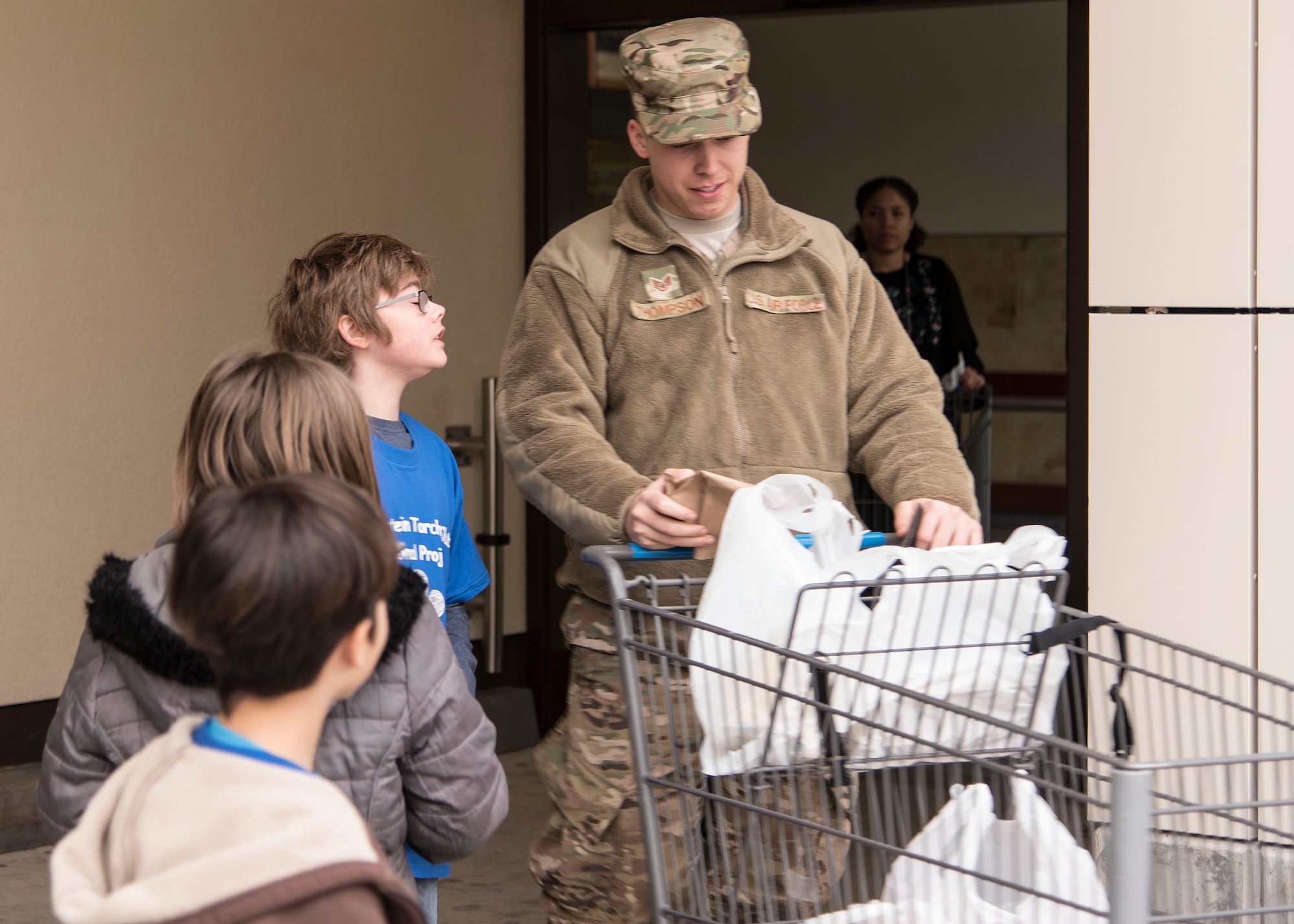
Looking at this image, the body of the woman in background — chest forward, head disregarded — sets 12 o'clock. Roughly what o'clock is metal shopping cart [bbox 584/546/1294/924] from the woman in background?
The metal shopping cart is roughly at 12 o'clock from the woman in background.

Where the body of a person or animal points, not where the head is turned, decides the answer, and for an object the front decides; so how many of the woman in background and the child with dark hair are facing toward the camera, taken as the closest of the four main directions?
1

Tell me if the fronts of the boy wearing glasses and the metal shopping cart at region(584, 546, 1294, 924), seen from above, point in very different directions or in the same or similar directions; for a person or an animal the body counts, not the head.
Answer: same or similar directions

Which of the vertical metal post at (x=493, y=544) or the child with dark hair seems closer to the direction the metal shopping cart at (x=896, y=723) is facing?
the child with dark hair

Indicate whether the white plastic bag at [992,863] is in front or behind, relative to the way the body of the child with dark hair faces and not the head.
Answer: in front

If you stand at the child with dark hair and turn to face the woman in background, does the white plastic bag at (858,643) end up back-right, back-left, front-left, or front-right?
front-right

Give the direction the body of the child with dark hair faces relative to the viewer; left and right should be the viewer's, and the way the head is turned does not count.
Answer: facing away from the viewer and to the right of the viewer

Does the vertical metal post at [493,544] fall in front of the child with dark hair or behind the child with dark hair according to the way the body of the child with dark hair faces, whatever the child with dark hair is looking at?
in front

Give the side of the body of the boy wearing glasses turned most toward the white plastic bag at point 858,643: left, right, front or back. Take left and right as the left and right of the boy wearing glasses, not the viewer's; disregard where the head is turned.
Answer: front

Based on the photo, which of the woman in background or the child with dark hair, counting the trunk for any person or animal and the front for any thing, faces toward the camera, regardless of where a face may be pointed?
the woman in background

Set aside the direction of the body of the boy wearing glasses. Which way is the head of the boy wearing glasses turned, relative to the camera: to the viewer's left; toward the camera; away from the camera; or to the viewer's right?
to the viewer's right

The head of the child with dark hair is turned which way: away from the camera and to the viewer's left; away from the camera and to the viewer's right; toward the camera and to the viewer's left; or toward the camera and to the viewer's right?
away from the camera and to the viewer's right

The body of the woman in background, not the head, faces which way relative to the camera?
toward the camera

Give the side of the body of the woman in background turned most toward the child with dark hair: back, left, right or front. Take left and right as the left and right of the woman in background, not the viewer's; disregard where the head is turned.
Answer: front

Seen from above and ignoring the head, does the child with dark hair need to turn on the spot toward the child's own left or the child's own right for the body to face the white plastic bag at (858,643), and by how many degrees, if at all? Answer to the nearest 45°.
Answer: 0° — they already face it

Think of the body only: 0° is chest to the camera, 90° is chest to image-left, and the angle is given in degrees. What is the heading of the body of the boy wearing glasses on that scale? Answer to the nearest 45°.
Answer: approximately 315°

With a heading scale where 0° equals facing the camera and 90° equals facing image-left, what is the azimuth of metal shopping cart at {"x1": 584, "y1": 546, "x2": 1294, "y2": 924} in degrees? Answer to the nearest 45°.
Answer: approximately 315°

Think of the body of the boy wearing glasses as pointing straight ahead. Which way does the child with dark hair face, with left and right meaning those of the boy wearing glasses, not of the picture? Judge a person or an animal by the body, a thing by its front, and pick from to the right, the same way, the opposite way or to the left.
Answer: to the left
